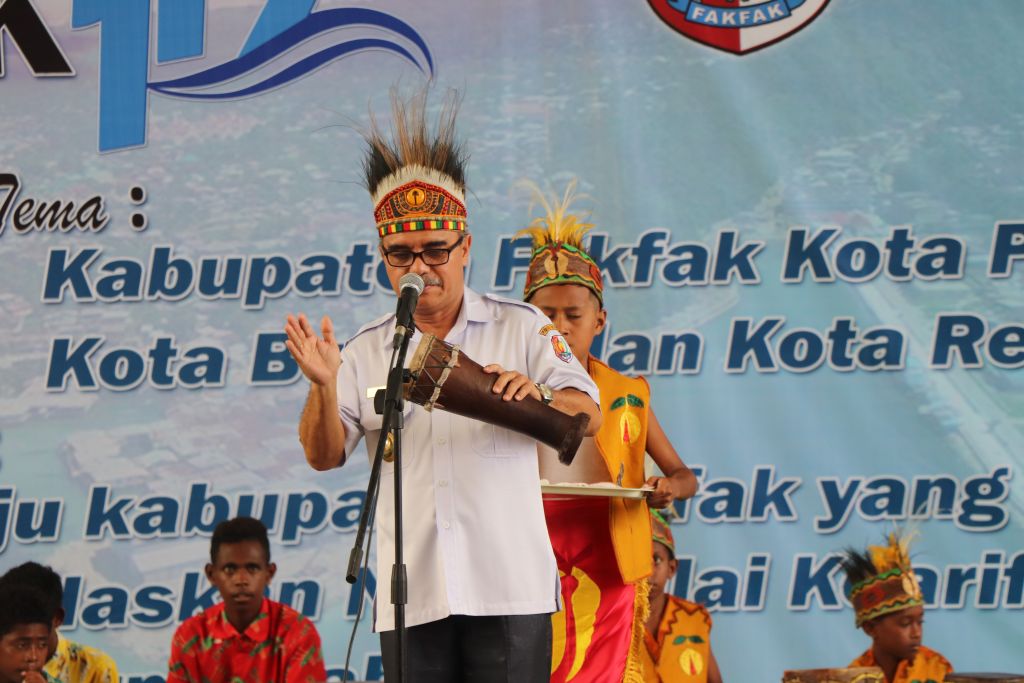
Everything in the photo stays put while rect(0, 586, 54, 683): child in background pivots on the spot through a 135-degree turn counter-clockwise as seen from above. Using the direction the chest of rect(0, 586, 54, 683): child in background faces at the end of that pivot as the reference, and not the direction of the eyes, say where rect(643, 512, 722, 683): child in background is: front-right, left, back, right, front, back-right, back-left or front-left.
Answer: right

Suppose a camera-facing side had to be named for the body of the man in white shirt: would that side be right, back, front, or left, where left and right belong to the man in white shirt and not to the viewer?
front

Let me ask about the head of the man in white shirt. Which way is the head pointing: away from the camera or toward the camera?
toward the camera

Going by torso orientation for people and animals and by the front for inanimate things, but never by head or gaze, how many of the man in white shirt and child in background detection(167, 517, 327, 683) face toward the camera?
2

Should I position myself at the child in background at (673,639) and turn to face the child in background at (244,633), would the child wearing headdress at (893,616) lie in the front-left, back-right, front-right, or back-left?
back-left

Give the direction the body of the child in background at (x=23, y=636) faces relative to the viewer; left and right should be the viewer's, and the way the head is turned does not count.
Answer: facing the viewer and to the right of the viewer

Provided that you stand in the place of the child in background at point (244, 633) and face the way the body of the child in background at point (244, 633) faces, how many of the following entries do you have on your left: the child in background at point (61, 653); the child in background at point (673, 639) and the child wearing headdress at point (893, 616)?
2

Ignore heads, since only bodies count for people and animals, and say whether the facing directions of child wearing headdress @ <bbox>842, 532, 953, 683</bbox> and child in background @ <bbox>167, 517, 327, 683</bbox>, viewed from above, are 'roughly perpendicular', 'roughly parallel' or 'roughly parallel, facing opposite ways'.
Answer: roughly parallel

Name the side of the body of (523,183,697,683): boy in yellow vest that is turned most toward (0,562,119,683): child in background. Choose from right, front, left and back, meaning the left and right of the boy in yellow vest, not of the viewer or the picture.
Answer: right

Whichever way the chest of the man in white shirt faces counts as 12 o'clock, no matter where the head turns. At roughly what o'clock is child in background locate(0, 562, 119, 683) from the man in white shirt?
The child in background is roughly at 5 o'clock from the man in white shirt.

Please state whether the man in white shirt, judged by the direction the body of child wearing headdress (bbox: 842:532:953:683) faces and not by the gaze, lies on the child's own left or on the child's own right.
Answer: on the child's own right

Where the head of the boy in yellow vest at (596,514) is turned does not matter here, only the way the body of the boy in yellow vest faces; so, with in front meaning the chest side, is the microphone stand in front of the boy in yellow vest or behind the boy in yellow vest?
in front

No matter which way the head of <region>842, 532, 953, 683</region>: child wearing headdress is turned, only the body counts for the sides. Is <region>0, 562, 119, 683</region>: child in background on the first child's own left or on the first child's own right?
on the first child's own right

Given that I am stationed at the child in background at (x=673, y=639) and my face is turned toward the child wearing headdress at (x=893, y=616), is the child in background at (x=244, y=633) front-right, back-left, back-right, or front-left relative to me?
back-right

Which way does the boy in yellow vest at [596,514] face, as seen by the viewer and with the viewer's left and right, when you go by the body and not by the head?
facing the viewer and to the left of the viewer

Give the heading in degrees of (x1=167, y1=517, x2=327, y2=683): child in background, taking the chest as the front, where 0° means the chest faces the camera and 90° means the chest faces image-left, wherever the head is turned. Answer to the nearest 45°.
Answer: approximately 0°

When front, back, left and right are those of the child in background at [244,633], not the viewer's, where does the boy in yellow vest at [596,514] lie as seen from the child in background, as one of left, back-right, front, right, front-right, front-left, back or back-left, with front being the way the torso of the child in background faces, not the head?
front-left
